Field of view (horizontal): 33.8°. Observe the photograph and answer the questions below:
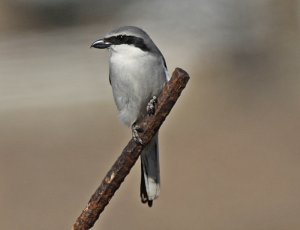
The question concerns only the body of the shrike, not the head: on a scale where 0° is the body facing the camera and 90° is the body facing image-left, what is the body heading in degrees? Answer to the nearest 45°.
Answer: approximately 45°
